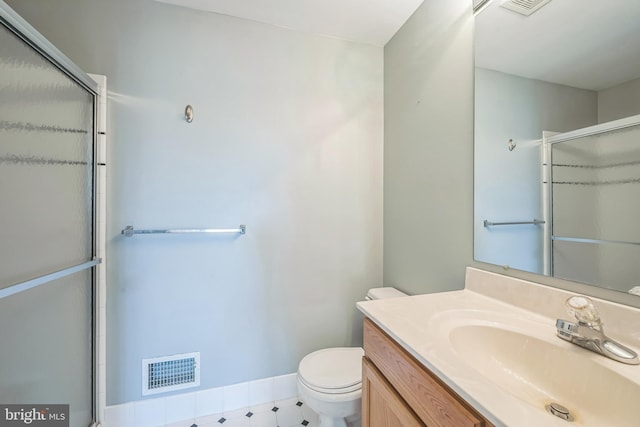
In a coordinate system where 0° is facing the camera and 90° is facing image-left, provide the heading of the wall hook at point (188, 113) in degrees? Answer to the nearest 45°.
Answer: approximately 0°

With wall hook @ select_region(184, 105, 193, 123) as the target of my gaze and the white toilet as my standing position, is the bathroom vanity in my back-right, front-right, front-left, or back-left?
back-left

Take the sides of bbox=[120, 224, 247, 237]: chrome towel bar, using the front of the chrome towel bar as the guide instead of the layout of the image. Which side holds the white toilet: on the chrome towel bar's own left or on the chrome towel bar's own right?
on the chrome towel bar's own left

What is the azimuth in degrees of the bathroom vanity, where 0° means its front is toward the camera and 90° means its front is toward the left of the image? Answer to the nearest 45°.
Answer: approximately 45°

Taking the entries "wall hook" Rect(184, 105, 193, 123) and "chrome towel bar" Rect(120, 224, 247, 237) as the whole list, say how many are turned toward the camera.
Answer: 2

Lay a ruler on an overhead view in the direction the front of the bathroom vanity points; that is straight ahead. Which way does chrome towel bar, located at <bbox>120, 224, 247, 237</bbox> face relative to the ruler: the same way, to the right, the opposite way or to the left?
to the left

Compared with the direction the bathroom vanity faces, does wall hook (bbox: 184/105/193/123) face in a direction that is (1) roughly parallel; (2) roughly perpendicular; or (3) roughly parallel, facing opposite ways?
roughly perpendicular

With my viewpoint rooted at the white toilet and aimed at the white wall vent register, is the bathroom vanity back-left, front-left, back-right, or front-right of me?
back-left
